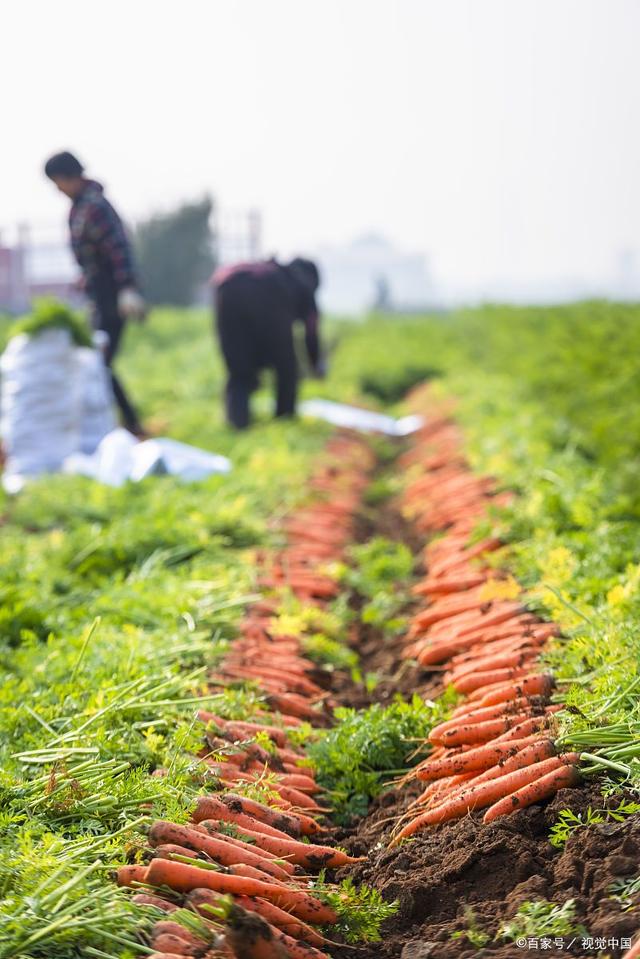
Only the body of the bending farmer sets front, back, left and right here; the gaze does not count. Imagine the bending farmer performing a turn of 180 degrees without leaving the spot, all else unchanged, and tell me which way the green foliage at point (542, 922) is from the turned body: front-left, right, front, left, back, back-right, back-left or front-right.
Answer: front-left

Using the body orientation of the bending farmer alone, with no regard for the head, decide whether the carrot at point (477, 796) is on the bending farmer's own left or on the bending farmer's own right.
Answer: on the bending farmer's own right

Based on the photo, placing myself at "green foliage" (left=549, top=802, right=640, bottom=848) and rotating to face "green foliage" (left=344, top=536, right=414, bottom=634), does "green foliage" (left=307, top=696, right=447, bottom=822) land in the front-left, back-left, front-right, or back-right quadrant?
front-left

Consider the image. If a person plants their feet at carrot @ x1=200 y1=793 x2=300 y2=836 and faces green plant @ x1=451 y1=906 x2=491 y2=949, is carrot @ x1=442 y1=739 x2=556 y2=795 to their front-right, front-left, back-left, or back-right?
front-left

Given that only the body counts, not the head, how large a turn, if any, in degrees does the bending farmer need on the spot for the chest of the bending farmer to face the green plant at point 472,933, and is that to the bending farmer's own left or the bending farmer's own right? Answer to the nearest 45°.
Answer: approximately 135° to the bending farmer's own right

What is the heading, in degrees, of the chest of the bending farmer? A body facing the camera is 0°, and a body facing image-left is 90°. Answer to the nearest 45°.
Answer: approximately 225°

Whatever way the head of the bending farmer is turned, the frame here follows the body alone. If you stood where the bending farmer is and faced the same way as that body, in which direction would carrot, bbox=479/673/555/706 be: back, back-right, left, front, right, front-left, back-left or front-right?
back-right

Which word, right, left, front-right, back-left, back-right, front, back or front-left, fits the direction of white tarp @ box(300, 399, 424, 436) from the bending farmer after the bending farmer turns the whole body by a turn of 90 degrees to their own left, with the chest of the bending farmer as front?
right

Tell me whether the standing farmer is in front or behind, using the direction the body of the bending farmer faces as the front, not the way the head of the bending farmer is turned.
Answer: behind
